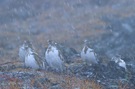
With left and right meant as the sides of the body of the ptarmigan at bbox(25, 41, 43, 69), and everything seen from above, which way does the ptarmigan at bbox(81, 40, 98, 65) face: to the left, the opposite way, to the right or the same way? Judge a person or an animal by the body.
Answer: the same way

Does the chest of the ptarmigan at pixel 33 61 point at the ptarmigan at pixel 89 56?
no

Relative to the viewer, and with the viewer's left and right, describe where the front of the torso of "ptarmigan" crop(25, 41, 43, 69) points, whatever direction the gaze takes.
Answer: facing the viewer and to the left of the viewer

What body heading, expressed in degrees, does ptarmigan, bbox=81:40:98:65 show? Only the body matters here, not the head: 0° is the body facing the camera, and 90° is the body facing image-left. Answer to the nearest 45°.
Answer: approximately 45°

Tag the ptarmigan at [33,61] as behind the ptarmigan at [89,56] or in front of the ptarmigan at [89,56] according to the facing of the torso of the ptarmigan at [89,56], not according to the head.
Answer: in front

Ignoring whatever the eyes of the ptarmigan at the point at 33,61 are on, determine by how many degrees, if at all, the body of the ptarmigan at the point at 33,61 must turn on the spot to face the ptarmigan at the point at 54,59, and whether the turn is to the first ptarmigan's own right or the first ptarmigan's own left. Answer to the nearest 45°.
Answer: approximately 135° to the first ptarmigan's own left

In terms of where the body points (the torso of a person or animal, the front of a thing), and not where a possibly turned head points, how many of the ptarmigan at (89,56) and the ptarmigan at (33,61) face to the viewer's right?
0
